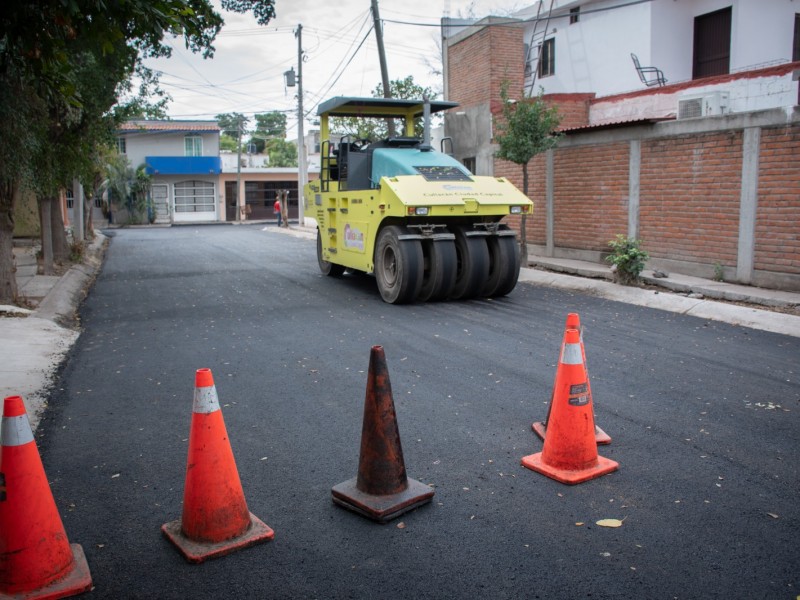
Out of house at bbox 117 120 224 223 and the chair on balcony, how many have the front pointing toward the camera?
1

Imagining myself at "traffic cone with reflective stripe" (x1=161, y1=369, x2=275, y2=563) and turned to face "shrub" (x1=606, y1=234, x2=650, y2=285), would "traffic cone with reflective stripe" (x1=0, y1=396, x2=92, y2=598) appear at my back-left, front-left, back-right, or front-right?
back-left

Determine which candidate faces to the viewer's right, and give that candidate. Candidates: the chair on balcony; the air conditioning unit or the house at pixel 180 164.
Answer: the chair on balcony

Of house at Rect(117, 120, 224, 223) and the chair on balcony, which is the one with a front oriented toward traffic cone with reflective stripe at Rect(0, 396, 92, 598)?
the house

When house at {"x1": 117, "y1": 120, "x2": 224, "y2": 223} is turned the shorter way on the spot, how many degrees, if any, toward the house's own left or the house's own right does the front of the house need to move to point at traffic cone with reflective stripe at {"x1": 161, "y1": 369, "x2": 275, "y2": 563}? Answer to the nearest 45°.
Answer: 0° — it already faces it

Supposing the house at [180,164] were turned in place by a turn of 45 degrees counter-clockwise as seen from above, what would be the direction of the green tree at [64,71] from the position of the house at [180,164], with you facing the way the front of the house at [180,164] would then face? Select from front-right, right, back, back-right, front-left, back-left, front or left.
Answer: front-right

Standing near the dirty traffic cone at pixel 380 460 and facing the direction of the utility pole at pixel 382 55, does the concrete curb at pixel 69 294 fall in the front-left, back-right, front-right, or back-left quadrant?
front-left

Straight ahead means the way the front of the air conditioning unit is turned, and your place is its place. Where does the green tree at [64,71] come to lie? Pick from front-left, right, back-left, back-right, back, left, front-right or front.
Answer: front

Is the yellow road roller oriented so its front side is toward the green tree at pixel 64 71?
no

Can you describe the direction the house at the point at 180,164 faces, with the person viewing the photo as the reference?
facing the viewer

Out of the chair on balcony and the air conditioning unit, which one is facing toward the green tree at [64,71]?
the air conditioning unit

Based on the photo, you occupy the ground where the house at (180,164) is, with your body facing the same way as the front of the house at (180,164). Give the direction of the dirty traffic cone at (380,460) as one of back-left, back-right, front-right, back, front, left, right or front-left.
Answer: front

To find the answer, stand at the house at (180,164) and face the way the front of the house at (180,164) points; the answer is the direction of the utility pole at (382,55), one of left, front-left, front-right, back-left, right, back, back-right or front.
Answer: front

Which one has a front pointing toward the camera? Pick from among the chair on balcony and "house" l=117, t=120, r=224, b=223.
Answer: the house

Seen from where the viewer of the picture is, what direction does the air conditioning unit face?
facing the viewer and to the left of the viewer

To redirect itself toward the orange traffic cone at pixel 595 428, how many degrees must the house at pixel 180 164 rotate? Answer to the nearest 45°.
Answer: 0° — it already faces it
